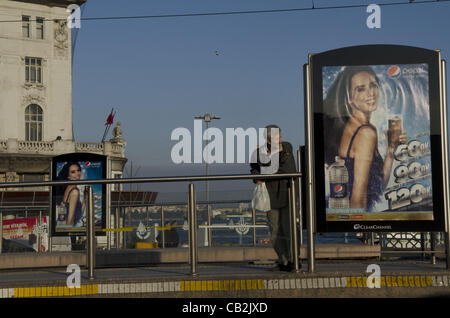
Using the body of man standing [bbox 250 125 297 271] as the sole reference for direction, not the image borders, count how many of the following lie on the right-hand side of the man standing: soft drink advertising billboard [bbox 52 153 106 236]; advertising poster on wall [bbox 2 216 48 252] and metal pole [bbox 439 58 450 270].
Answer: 2

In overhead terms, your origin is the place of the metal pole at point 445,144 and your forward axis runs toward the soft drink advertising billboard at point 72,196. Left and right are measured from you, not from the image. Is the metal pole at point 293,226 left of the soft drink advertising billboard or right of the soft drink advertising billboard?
left

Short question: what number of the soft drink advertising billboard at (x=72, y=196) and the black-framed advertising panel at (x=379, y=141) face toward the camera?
2

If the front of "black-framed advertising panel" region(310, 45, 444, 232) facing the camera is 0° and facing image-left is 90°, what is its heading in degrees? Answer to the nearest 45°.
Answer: approximately 0°

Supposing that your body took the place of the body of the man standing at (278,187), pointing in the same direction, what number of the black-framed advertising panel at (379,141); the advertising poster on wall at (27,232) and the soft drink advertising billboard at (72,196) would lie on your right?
2

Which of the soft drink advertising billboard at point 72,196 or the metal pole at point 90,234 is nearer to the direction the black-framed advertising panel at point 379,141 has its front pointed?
the metal pole

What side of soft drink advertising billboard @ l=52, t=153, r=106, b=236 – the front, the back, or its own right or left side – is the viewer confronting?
front

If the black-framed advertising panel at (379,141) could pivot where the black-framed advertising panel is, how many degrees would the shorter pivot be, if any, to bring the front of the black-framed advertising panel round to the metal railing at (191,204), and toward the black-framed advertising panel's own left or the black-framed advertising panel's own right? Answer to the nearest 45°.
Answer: approximately 90° to the black-framed advertising panel's own right

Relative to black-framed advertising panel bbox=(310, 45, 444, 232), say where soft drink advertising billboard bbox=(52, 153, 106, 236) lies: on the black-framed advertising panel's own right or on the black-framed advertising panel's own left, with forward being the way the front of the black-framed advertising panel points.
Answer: on the black-framed advertising panel's own right

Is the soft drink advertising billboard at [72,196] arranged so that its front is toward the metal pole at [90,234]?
yes

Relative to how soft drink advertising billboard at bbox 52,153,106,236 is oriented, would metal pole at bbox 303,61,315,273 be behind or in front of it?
in front

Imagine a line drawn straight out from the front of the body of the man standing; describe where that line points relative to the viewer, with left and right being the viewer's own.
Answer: facing the viewer and to the left of the viewer

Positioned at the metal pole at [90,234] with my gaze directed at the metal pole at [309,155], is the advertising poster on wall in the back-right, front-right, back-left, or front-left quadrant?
back-left
